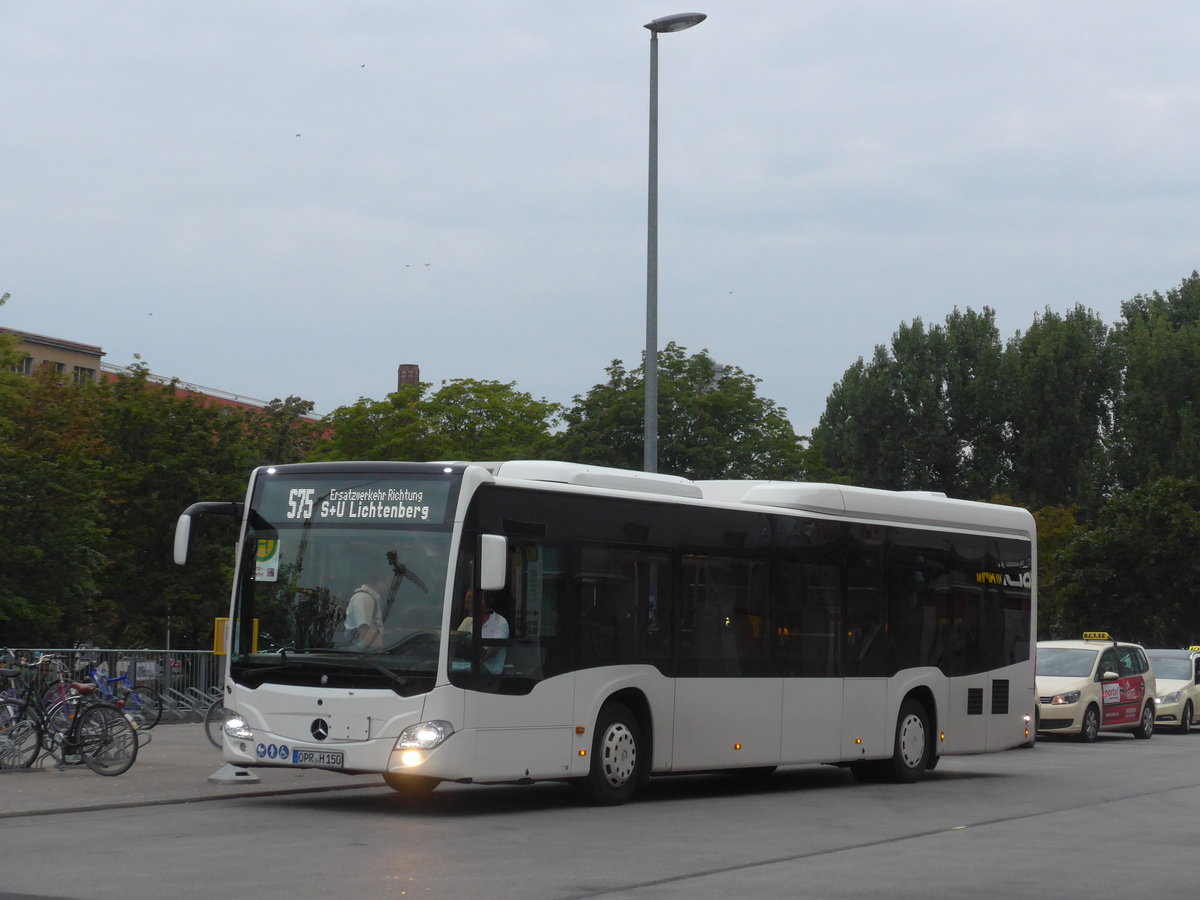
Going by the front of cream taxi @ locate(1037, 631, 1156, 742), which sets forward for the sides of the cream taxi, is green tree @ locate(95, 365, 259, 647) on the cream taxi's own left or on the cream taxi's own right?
on the cream taxi's own right

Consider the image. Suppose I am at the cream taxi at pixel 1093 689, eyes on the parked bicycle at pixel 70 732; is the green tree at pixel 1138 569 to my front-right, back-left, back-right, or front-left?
back-right

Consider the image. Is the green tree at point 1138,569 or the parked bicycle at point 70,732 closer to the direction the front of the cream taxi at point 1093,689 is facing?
the parked bicycle

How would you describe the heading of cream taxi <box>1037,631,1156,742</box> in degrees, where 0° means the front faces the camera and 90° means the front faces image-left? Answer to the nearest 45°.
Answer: approximately 45°

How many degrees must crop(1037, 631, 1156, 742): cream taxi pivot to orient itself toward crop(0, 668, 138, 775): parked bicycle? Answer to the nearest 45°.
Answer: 0° — it already faces it

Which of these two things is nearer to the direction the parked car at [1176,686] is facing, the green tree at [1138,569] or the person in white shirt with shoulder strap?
the person in white shirt with shoulder strap

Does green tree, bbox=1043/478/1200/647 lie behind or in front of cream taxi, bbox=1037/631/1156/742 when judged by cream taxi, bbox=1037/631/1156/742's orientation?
behind

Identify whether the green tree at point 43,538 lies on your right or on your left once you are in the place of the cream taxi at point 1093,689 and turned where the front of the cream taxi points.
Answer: on your right

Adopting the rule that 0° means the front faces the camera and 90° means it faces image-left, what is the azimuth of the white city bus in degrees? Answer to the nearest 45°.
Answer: approximately 45°

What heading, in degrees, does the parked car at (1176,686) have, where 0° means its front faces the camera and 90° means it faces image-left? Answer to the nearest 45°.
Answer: approximately 45°

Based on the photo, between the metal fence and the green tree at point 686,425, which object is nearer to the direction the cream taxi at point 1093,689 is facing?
the metal fence

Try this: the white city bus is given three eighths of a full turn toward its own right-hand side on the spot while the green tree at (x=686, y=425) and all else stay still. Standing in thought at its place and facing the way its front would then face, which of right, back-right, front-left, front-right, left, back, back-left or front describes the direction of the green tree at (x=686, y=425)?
front
